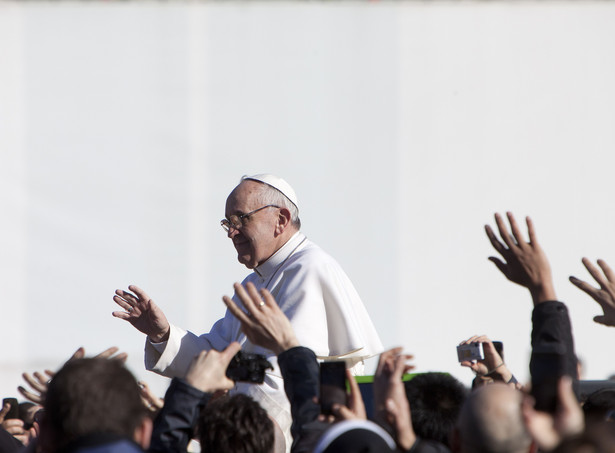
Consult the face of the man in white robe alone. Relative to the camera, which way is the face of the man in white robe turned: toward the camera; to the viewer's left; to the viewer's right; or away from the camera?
to the viewer's left

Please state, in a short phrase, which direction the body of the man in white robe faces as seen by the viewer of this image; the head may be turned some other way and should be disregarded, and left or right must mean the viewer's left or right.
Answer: facing to the left of the viewer
